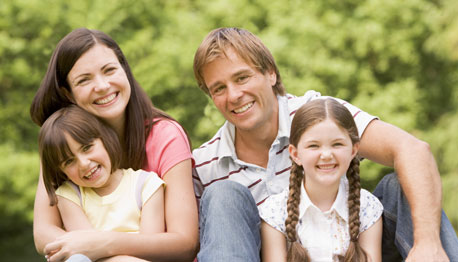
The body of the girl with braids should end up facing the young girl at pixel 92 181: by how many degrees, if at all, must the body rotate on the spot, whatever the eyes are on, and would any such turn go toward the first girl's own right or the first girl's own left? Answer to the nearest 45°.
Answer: approximately 90° to the first girl's own right

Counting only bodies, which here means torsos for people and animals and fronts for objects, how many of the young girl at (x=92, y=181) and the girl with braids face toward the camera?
2

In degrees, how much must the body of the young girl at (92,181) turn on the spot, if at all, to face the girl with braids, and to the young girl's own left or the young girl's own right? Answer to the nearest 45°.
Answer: approximately 90° to the young girl's own left

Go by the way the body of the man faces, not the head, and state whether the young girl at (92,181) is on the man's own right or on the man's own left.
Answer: on the man's own right

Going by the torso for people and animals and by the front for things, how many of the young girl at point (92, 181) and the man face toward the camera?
2

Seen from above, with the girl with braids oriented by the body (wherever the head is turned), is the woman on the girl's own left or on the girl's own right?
on the girl's own right

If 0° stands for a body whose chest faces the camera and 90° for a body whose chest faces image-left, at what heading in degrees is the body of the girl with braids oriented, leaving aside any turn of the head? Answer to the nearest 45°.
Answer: approximately 0°

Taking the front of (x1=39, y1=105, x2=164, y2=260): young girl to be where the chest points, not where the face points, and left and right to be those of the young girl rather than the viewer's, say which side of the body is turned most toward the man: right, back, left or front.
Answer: left
